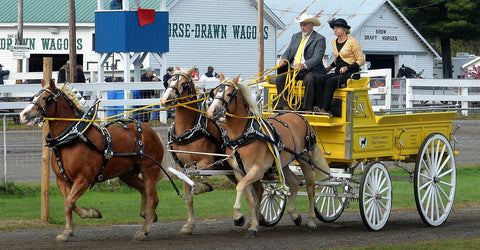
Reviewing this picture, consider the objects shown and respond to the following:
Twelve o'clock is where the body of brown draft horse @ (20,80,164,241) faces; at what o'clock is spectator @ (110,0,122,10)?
The spectator is roughly at 3 o'clock from the brown draft horse.

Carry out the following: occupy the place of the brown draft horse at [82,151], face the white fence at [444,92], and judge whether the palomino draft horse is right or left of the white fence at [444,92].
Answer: right

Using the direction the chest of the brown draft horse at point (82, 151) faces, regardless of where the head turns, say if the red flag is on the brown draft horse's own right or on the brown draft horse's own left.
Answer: on the brown draft horse's own right

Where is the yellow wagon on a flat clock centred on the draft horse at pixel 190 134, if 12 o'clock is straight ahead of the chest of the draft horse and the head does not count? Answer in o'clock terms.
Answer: The yellow wagon is roughly at 7 o'clock from the draft horse.

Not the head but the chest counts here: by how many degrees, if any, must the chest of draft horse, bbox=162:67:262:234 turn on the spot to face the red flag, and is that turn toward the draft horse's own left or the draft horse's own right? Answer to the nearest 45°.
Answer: approximately 135° to the draft horse's own right

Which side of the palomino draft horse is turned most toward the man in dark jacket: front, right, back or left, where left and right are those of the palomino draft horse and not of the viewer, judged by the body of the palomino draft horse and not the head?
back

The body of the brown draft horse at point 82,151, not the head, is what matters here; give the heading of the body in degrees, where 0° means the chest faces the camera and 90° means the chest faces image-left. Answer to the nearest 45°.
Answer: approximately 90°

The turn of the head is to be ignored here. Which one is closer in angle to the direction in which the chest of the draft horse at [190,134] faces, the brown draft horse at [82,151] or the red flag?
the brown draft horse
